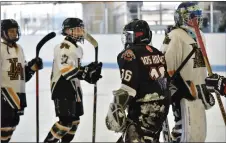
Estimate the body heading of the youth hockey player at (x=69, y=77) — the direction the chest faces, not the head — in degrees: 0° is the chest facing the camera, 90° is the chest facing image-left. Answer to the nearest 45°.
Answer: approximately 270°

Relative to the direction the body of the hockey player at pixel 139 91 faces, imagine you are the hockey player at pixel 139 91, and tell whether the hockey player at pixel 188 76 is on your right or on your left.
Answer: on your right

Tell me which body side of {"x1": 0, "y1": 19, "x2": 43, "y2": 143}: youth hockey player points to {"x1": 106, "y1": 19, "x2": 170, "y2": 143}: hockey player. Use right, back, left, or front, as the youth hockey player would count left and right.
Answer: front

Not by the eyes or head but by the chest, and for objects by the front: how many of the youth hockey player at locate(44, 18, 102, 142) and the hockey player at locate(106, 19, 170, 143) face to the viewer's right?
1

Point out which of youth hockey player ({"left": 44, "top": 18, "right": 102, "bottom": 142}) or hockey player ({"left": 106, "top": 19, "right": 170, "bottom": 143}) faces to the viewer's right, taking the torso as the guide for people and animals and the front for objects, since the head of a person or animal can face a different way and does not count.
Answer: the youth hockey player
